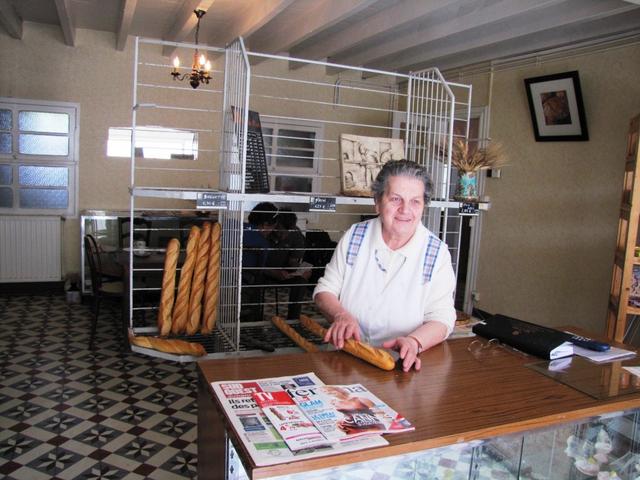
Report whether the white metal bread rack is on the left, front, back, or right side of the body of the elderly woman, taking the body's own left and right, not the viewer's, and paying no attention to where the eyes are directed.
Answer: back

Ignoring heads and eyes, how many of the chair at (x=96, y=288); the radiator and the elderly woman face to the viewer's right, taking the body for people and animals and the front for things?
1

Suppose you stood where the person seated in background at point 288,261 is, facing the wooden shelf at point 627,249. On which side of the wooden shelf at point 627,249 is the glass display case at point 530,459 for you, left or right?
right

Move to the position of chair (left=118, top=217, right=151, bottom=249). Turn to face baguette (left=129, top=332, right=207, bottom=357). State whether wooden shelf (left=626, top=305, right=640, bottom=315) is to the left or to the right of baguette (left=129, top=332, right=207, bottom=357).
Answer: left

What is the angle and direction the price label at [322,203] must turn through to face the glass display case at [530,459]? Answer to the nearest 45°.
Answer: approximately 45° to its left

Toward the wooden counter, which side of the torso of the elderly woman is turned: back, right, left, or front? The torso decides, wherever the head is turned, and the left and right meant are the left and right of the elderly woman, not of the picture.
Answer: front

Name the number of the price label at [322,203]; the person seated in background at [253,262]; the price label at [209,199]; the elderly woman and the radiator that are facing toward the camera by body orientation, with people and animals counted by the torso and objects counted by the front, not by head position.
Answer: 4

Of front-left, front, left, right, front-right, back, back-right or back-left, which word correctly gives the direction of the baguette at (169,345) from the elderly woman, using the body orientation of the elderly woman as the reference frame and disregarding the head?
right

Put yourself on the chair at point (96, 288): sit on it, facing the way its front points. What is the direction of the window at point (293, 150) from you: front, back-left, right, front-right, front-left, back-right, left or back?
front-left

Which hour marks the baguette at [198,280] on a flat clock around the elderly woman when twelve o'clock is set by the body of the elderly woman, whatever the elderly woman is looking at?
The baguette is roughly at 4 o'clock from the elderly woman.

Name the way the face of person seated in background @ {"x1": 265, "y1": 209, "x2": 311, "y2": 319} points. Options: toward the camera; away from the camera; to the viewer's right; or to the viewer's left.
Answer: to the viewer's left

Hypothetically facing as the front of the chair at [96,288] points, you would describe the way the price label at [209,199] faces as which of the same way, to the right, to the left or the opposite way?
to the right

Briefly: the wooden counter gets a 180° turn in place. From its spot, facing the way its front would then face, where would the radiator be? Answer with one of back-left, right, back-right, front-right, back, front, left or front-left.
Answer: front

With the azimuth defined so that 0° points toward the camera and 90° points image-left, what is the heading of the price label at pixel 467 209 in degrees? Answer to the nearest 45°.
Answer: approximately 0°

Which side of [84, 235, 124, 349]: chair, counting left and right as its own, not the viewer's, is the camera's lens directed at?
right

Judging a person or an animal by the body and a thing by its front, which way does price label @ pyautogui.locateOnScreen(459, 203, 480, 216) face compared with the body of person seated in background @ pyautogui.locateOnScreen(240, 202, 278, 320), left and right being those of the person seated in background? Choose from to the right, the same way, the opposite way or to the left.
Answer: to the right

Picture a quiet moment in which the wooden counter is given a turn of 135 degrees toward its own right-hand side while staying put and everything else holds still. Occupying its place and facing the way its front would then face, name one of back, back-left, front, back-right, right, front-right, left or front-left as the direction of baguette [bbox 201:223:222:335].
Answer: front-right
